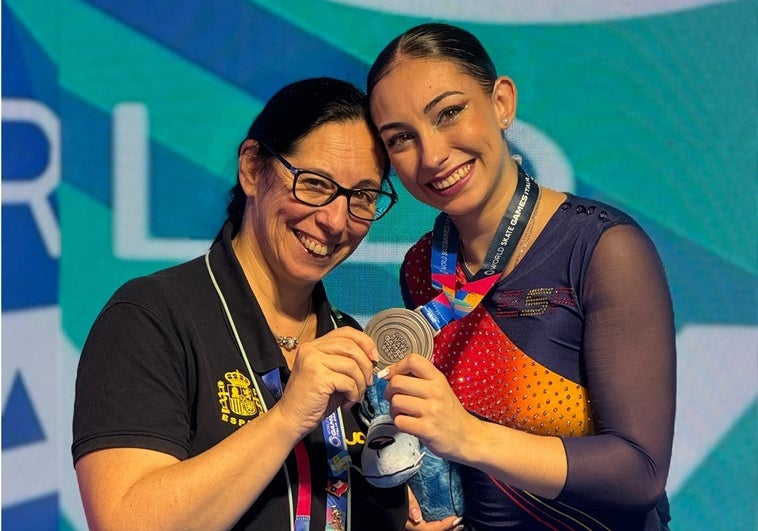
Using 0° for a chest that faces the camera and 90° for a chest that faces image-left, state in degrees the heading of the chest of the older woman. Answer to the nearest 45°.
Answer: approximately 315°
